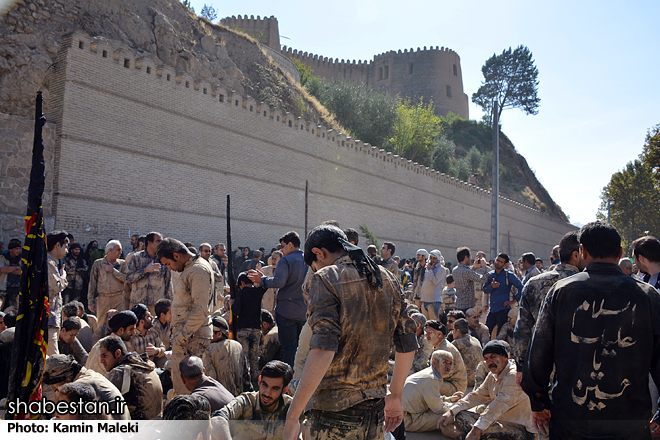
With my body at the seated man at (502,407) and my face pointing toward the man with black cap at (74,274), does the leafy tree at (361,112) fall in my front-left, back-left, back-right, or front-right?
front-right

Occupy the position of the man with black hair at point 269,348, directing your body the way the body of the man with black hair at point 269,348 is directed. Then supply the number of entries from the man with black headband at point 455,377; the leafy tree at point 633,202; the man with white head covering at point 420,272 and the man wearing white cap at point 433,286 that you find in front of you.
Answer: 0

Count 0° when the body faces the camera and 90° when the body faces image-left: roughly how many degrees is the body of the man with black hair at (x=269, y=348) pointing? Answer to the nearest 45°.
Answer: approximately 90°

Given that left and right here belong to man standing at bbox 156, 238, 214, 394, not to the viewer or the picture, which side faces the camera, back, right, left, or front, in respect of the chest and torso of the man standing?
left

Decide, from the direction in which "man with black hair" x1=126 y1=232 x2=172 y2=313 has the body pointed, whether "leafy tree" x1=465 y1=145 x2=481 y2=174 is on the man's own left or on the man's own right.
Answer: on the man's own left

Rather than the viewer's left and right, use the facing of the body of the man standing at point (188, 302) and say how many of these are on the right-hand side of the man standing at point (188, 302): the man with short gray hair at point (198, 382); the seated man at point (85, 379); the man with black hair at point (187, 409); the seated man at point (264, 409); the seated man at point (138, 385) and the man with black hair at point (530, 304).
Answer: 0

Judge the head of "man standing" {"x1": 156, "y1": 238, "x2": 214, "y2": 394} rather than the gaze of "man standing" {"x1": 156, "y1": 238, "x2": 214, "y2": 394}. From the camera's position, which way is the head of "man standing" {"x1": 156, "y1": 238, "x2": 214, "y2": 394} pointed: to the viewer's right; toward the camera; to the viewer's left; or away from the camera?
to the viewer's left

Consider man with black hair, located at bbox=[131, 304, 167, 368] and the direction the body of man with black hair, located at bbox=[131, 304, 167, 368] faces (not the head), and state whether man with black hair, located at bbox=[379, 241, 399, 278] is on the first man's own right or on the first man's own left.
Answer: on the first man's own left

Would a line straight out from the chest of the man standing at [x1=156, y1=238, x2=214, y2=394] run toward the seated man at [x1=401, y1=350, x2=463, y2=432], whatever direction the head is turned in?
no

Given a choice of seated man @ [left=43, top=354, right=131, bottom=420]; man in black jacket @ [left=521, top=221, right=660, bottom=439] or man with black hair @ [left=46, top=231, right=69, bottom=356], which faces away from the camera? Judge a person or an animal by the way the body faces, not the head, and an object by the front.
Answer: the man in black jacket

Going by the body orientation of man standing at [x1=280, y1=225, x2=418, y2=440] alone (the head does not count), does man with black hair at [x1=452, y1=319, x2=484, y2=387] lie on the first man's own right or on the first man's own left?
on the first man's own right

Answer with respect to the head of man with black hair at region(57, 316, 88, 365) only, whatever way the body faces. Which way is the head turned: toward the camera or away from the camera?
toward the camera
